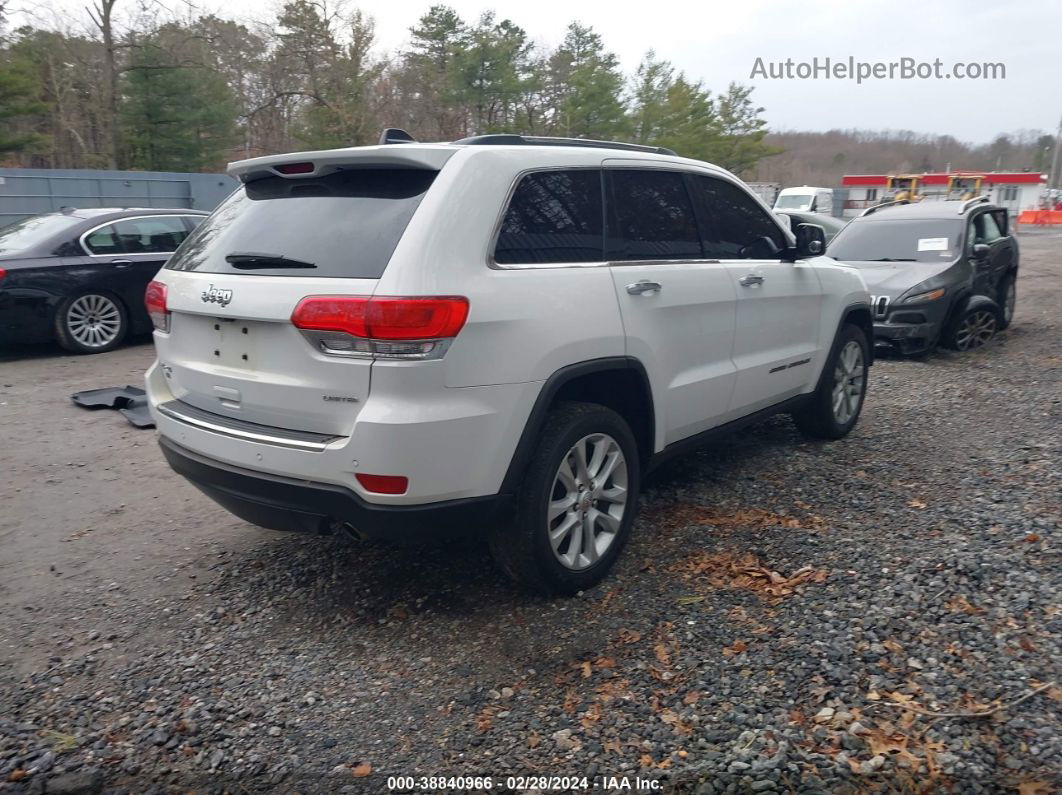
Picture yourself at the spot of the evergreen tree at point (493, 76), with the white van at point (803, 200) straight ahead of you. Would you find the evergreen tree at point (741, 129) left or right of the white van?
left

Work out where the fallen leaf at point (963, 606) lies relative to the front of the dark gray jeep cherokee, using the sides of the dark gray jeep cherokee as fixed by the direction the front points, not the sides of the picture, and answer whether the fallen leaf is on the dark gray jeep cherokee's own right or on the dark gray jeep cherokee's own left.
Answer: on the dark gray jeep cherokee's own left

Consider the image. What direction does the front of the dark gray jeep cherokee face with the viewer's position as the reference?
facing the viewer and to the left of the viewer

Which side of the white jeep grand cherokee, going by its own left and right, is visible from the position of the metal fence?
left

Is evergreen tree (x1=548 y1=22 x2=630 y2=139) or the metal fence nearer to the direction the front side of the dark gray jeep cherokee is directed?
the metal fence

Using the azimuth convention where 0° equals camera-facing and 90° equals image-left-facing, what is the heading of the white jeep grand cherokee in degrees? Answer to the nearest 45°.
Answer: approximately 225°

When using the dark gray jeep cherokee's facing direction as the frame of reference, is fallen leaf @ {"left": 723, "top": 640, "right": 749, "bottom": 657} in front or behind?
in front

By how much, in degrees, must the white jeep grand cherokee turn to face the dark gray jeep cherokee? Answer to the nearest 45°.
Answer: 0° — it already faces it

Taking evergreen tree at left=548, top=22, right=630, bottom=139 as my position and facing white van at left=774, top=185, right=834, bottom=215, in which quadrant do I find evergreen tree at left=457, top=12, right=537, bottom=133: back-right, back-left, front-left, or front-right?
back-right

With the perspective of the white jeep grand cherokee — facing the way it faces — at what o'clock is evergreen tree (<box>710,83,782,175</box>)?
The evergreen tree is roughly at 11 o'clock from the white jeep grand cherokee.

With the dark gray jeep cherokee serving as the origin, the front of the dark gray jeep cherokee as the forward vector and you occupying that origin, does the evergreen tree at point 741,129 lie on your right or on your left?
on your right

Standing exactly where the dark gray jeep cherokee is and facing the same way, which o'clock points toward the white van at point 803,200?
The white van is roughly at 4 o'clock from the dark gray jeep cherokee.

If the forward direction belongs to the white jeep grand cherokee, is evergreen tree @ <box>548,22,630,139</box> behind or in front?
in front

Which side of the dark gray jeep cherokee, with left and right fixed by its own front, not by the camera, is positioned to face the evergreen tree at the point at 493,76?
right
